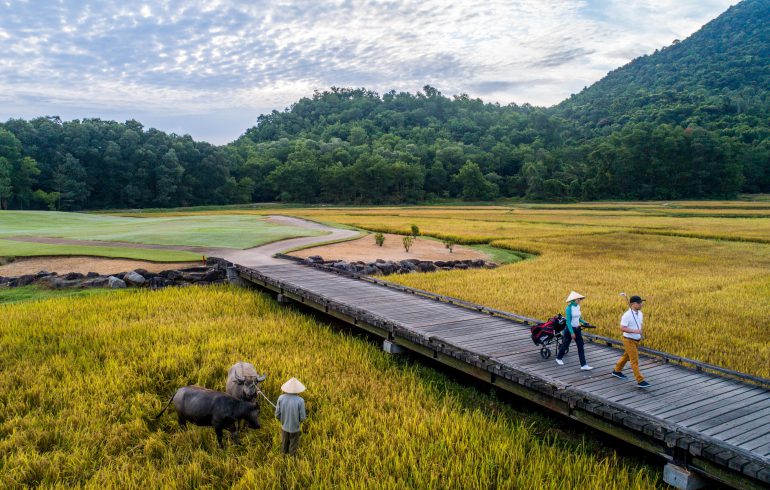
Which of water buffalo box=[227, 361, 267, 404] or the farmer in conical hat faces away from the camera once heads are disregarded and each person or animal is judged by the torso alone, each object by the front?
the farmer in conical hat

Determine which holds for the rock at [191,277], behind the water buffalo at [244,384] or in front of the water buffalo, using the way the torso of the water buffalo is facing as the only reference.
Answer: behind

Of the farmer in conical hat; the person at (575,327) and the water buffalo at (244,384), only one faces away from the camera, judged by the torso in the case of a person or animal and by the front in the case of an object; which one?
the farmer in conical hat

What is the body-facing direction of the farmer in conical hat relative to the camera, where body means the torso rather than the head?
away from the camera
